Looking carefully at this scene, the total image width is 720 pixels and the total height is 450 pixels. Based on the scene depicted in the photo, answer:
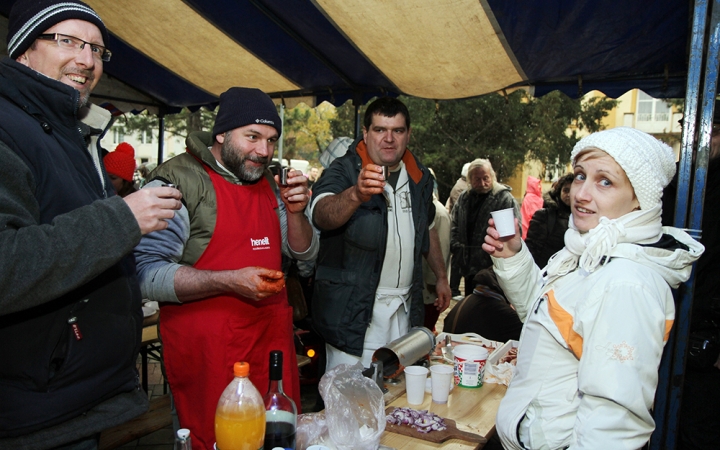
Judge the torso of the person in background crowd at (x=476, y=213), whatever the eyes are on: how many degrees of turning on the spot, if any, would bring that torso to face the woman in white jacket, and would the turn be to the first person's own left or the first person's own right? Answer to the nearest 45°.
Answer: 0° — they already face them

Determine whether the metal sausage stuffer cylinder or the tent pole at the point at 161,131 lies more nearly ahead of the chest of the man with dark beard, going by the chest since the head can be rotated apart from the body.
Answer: the metal sausage stuffer cylinder

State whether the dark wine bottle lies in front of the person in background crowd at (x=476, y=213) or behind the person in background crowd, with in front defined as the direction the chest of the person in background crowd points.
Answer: in front

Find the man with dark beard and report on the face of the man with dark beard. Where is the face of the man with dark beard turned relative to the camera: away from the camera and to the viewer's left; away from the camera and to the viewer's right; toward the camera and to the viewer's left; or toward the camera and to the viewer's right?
toward the camera and to the viewer's right

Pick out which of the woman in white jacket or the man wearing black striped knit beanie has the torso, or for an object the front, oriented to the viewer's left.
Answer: the woman in white jacket

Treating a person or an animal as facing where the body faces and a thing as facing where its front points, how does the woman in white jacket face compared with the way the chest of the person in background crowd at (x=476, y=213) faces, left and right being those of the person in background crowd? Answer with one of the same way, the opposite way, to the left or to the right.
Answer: to the right

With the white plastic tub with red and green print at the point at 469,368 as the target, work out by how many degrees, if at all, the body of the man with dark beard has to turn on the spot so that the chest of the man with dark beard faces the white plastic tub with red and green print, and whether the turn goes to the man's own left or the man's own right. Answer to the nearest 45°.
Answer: approximately 45° to the man's own left

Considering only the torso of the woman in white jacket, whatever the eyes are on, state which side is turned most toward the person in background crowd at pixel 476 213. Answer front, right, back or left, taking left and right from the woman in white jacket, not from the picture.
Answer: right

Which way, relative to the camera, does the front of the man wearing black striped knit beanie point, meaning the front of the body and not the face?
to the viewer's right

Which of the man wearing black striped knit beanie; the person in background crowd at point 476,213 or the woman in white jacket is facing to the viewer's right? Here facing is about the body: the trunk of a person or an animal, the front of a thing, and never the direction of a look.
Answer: the man wearing black striped knit beanie

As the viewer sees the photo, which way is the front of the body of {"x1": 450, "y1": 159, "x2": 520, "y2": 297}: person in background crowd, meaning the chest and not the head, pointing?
toward the camera

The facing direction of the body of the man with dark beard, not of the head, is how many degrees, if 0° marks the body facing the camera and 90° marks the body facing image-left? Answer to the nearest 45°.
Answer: approximately 315°

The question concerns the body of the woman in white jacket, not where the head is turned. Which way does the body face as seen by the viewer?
to the viewer's left
